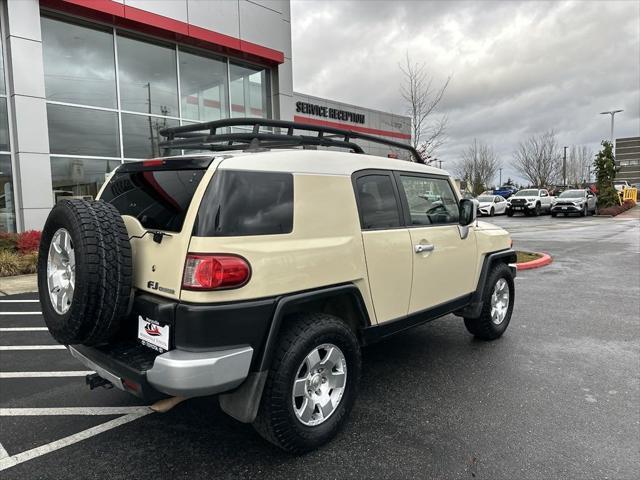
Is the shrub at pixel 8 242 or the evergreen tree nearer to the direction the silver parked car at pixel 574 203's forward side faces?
the shrub

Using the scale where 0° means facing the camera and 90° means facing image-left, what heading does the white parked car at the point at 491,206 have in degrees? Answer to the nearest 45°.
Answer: approximately 45°

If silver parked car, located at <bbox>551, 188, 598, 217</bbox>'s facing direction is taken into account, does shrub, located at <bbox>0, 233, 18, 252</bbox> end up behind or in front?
in front

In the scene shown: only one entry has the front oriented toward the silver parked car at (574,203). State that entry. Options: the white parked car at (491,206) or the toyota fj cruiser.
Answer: the toyota fj cruiser

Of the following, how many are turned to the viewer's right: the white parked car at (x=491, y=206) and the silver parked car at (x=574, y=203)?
0

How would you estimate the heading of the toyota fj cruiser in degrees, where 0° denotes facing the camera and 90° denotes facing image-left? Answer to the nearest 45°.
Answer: approximately 225°

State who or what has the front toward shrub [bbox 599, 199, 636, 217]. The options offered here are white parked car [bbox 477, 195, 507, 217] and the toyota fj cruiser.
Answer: the toyota fj cruiser

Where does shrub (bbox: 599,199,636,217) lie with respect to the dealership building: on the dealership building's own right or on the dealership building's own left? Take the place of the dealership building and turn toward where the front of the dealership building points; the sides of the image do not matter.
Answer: on the dealership building's own left

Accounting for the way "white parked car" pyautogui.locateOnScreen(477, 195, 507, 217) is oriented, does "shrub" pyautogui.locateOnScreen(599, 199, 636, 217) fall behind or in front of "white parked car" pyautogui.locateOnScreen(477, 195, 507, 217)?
behind

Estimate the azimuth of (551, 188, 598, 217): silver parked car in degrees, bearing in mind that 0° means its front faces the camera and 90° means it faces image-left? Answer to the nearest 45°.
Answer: approximately 45°

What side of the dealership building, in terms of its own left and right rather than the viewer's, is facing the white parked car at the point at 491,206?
left

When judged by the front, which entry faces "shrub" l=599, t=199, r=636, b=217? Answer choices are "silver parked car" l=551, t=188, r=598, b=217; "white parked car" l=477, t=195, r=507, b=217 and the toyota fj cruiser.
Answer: the toyota fj cruiser

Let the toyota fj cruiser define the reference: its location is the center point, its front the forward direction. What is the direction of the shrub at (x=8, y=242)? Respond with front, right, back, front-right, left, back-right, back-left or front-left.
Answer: left

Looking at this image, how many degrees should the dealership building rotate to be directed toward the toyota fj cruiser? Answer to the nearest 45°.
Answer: approximately 45° to its right
